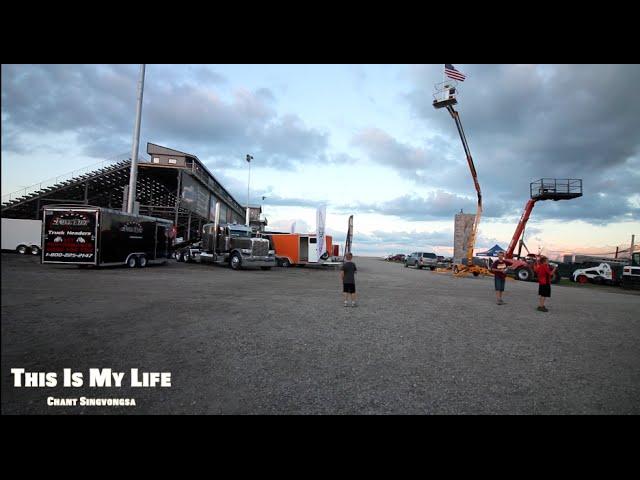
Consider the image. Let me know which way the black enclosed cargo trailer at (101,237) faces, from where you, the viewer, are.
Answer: facing away from the viewer and to the right of the viewer

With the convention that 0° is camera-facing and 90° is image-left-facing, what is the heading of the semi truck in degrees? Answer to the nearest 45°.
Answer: approximately 315°

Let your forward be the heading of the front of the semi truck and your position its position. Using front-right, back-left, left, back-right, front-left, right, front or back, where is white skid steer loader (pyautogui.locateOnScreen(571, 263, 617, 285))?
front-left

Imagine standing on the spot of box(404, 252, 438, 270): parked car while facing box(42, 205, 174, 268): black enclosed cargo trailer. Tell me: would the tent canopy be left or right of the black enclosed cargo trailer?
left

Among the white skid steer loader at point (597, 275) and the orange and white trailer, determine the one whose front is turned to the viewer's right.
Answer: the orange and white trailer

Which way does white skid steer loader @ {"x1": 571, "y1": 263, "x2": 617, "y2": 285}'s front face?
to the viewer's left

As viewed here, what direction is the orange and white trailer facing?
to the viewer's right
